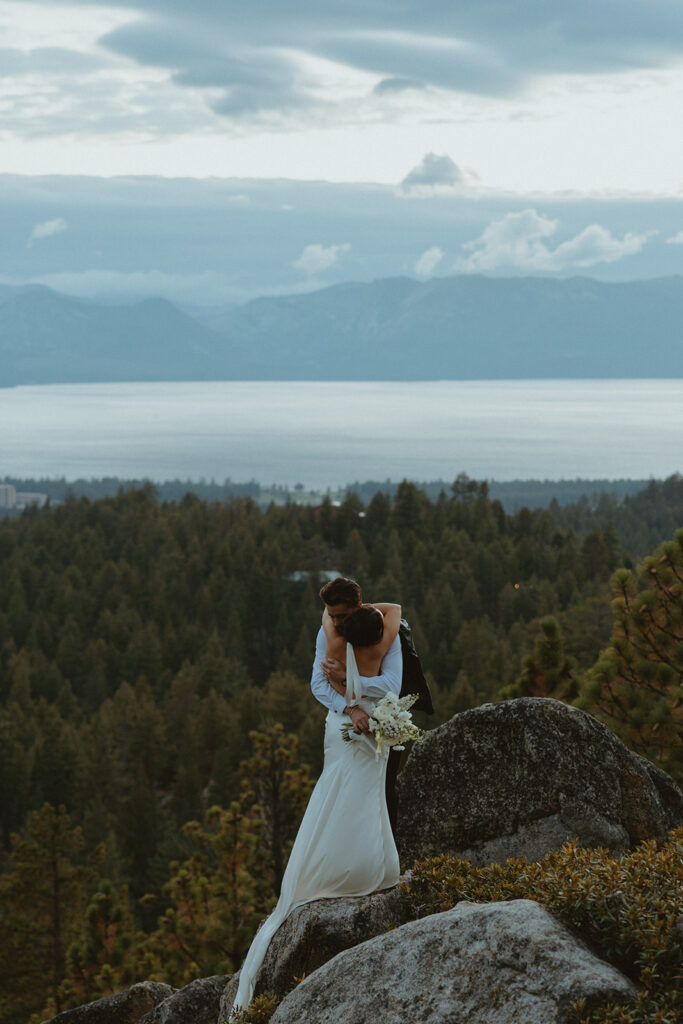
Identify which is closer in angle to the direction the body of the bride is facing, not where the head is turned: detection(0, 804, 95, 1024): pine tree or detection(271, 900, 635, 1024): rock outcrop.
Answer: the pine tree

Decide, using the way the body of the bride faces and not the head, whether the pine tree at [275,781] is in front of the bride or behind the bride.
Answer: in front

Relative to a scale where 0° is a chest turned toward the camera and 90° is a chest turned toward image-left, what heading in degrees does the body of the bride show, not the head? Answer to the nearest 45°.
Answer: approximately 180°

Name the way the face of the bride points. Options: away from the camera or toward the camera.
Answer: away from the camera

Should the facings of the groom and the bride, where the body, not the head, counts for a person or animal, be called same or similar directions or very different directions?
very different directions
